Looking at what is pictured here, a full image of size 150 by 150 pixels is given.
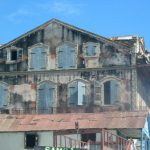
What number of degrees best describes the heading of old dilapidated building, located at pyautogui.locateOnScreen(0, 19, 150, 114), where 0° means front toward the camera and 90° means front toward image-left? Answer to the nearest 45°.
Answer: approximately 0°
